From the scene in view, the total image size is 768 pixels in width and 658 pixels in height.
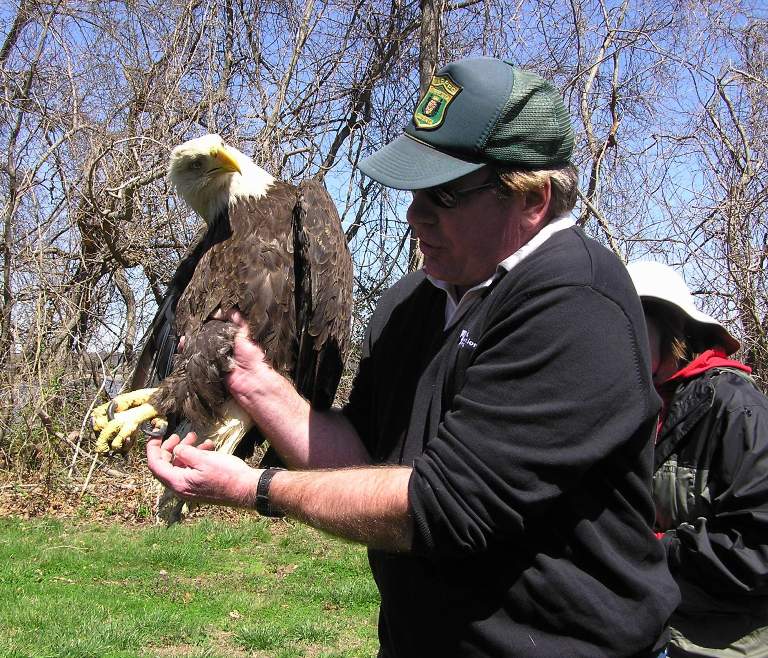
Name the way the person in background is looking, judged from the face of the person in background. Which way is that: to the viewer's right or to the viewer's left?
to the viewer's left

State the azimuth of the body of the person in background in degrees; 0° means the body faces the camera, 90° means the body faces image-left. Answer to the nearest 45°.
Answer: approximately 90°

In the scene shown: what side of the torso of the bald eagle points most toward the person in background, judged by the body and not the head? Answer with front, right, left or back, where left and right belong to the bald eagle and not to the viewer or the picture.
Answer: left

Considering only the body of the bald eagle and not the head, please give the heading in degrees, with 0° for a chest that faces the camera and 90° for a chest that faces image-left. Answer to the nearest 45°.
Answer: approximately 45°

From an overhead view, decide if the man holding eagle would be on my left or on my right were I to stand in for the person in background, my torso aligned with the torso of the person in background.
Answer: on my left
